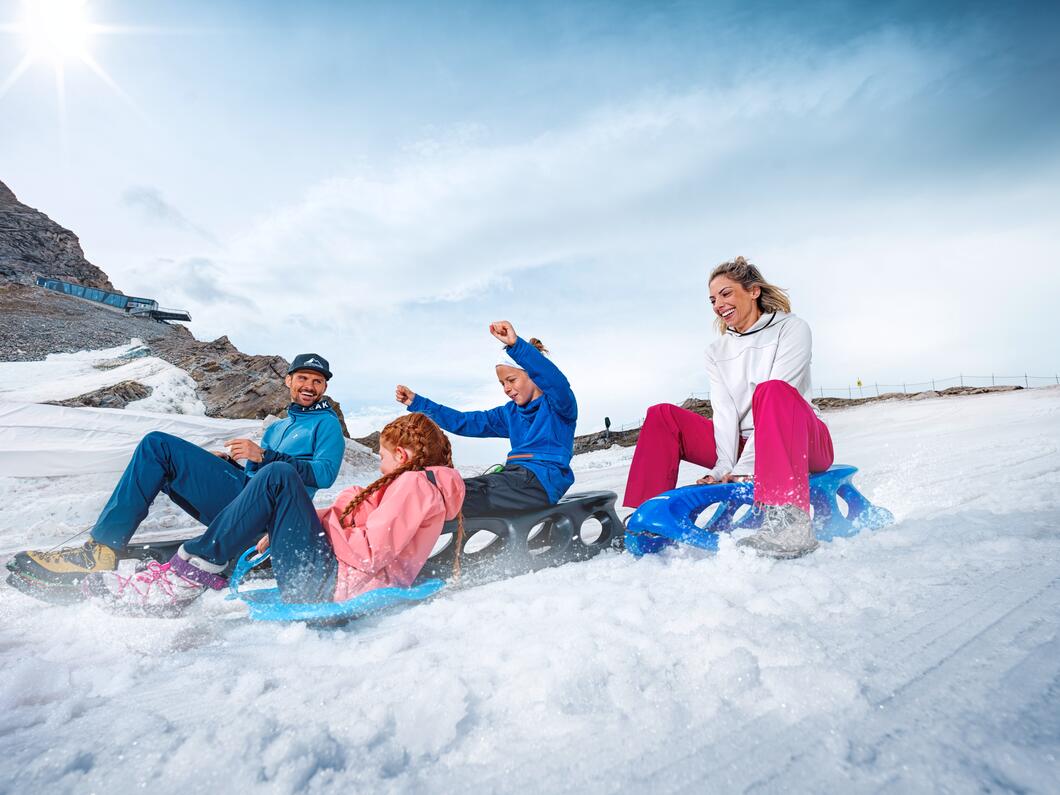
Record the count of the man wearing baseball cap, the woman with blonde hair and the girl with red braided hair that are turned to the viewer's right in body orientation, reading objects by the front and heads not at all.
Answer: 0

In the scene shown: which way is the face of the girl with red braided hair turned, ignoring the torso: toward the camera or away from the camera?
away from the camera

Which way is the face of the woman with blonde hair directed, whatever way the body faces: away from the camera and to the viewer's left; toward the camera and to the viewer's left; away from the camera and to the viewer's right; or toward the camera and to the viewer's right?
toward the camera and to the viewer's left

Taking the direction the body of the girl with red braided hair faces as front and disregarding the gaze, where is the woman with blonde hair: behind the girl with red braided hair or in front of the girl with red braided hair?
behind

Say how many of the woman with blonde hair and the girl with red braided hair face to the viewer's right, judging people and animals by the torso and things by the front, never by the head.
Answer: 0

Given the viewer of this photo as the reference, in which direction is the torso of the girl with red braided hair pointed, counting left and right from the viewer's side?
facing to the left of the viewer

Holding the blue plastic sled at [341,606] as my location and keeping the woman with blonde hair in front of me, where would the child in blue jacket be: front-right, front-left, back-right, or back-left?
front-left

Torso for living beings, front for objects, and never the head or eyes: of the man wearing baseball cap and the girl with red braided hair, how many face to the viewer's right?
0

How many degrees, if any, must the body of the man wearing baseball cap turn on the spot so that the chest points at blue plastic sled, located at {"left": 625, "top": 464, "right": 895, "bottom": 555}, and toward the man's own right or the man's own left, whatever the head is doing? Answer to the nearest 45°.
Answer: approximately 90° to the man's own left

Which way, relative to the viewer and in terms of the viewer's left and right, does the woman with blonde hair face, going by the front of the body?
facing the viewer and to the left of the viewer

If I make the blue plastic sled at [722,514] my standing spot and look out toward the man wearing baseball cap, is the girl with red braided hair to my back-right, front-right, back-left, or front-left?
front-left

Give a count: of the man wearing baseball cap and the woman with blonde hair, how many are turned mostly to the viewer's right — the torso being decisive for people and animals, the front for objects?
0
